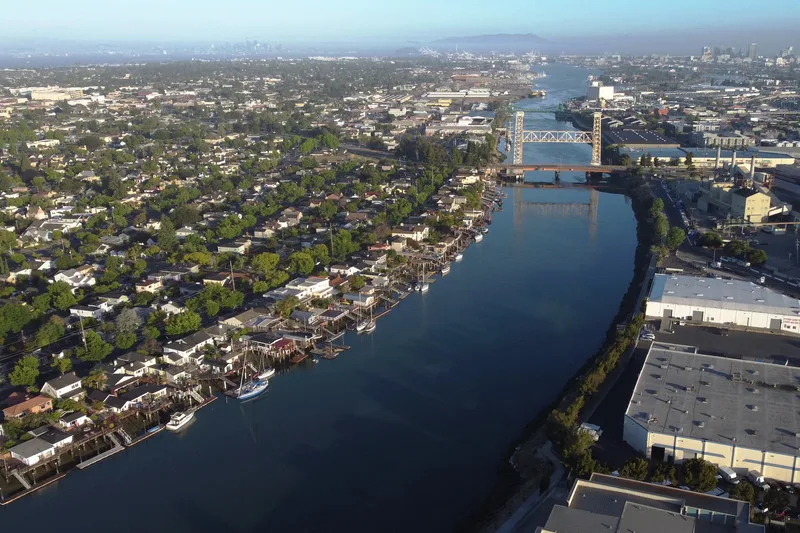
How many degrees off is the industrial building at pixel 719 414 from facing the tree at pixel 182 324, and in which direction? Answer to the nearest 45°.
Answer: approximately 90° to its right

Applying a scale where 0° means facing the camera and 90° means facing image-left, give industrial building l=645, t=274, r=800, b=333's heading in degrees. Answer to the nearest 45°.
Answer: approximately 0°

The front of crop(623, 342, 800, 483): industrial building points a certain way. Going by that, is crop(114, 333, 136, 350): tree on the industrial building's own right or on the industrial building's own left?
on the industrial building's own right

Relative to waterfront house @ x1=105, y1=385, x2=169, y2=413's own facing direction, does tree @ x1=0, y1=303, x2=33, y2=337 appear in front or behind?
behind

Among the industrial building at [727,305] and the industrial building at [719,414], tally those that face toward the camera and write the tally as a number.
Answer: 2

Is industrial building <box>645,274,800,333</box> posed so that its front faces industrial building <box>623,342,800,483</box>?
yes

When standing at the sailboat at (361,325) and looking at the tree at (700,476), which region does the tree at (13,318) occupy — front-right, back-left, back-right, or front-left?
back-right

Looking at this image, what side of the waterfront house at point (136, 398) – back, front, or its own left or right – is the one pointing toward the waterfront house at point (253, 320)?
left

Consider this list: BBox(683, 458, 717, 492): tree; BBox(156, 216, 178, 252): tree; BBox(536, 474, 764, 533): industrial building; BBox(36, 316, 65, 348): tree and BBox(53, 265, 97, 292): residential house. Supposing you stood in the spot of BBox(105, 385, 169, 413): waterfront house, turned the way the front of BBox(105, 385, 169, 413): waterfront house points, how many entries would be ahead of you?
2

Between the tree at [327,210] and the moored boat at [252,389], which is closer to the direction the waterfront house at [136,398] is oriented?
the moored boat

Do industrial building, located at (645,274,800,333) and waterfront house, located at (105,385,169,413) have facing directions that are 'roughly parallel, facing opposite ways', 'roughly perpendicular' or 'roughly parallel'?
roughly perpendicular
